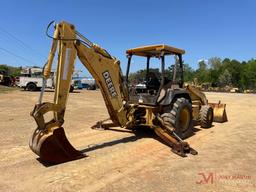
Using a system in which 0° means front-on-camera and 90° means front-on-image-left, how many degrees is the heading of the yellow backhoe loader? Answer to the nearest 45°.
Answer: approximately 225°
